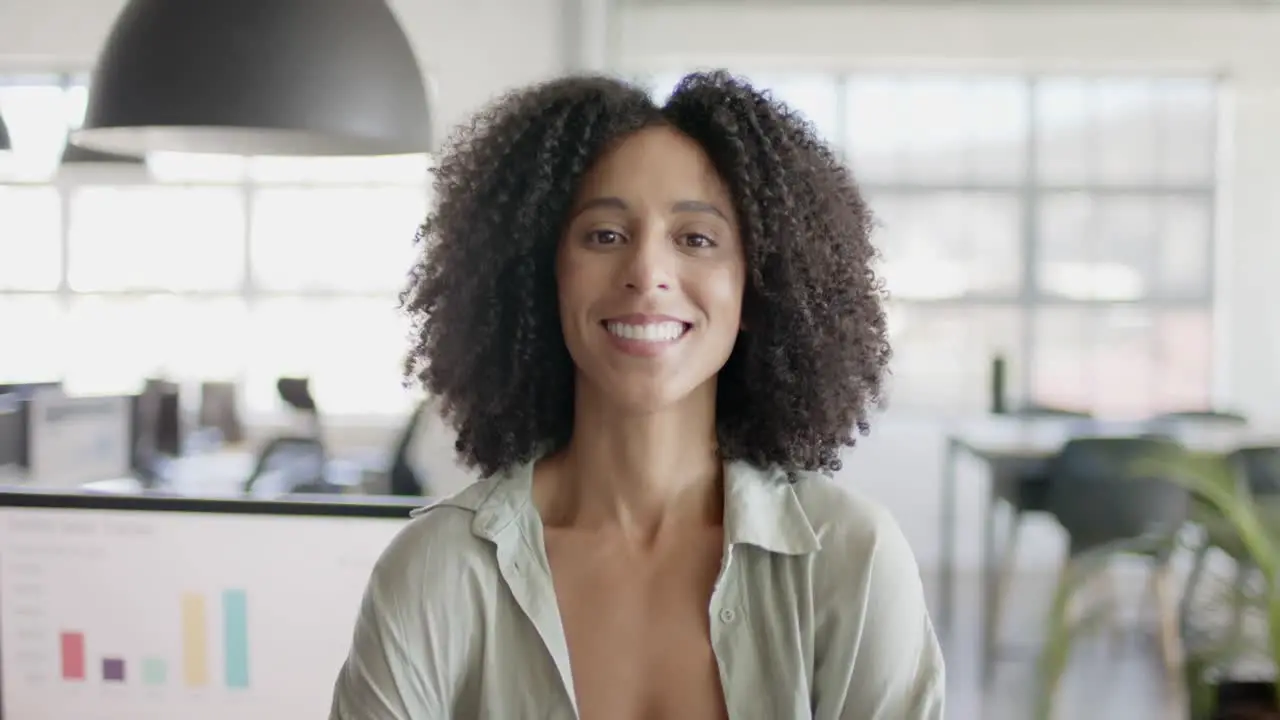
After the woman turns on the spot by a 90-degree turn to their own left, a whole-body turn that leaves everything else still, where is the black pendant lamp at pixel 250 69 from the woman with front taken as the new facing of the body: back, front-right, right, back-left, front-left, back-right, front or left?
back-left

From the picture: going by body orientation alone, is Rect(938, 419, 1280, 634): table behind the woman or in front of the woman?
behind

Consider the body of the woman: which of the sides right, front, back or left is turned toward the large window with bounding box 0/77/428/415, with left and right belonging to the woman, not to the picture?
back

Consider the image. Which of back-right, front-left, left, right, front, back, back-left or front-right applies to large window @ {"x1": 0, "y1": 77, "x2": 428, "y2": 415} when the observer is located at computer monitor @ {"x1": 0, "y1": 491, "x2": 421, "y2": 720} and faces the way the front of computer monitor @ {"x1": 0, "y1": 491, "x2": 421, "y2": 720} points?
back

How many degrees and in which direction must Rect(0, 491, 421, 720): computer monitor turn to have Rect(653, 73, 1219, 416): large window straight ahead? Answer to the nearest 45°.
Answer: approximately 135° to its left

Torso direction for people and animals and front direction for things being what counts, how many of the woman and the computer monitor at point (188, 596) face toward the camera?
2

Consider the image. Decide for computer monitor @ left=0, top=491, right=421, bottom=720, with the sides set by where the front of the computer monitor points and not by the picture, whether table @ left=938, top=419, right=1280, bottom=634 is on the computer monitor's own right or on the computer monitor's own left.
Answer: on the computer monitor's own left

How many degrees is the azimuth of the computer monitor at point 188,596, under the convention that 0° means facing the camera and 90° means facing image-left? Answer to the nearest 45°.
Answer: approximately 0°

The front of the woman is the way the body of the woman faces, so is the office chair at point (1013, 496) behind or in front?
behind

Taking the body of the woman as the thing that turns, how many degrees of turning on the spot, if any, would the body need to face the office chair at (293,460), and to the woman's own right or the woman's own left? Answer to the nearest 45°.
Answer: approximately 180°
